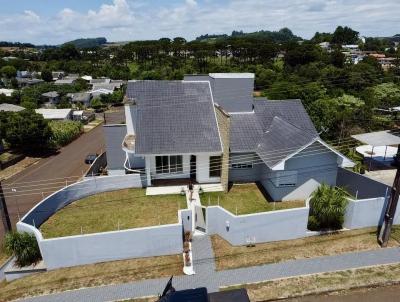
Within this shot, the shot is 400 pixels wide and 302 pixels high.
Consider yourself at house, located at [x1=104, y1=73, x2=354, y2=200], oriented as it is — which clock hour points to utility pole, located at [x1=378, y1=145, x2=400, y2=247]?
The utility pole is roughly at 10 o'clock from the house.

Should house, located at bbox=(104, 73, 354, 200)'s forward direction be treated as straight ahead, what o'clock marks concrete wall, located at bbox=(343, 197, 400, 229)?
The concrete wall is roughly at 10 o'clock from the house.

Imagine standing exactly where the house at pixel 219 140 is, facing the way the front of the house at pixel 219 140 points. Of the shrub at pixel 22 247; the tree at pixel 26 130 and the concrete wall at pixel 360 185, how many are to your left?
1

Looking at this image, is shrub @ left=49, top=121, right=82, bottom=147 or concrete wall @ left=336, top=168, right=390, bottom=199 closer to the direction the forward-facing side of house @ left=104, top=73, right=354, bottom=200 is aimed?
the concrete wall

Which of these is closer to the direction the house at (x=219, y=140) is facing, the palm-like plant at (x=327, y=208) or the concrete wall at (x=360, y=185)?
the palm-like plant

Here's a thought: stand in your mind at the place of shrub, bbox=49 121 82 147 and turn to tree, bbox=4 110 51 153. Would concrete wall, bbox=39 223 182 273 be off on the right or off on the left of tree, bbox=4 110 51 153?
left

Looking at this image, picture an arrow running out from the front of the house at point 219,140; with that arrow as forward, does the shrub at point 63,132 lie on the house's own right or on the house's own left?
on the house's own right

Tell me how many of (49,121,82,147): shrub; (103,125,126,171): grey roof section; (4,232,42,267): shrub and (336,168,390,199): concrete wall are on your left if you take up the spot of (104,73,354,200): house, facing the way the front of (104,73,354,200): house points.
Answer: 1

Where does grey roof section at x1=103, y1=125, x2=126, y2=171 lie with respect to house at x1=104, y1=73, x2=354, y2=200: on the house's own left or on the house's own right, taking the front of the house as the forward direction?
on the house's own right

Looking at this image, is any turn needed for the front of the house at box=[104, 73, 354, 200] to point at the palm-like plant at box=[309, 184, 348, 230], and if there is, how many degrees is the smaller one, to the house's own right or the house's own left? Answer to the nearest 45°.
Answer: approximately 45° to the house's own left

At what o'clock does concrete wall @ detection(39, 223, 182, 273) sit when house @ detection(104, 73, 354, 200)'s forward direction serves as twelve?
The concrete wall is roughly at 1 o'clock from the house.

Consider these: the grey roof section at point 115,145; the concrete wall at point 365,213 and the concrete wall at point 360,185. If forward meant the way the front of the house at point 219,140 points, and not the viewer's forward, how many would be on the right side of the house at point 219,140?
1

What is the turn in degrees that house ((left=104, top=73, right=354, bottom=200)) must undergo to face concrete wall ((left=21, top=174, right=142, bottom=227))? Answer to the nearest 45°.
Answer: approximately 90° to its right

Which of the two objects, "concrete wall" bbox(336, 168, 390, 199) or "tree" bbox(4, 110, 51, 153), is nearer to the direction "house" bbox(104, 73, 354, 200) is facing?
the concrete wall

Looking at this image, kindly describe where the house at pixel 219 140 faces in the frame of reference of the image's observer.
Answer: facing the viewer
